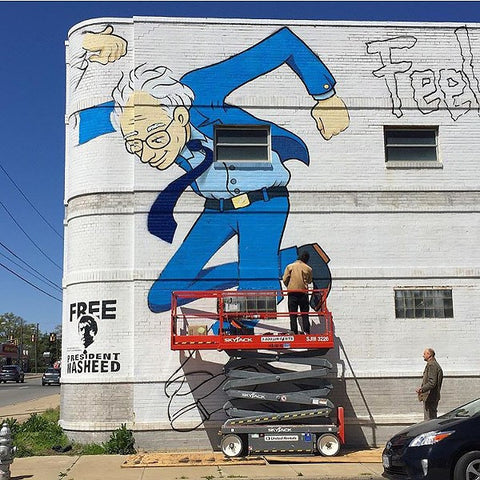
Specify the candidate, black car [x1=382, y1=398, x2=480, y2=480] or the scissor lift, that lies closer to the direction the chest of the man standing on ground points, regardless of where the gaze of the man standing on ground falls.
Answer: the scissor lift

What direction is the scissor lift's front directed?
to the viewer's left

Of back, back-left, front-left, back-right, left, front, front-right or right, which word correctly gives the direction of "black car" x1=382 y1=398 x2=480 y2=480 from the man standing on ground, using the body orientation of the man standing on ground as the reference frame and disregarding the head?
left

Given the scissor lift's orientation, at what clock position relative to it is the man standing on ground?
The man standing on ground is roughly at 6 o'clock from the scissor lift.

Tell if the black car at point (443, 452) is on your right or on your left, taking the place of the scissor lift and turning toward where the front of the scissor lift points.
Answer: on your left

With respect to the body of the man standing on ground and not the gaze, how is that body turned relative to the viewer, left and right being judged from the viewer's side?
facing to the left of the viewer
